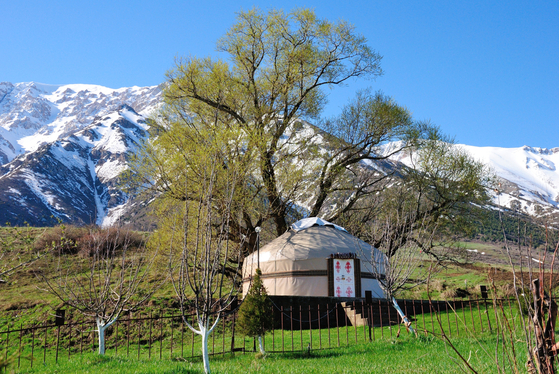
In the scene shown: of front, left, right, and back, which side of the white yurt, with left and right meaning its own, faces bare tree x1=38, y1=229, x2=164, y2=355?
right

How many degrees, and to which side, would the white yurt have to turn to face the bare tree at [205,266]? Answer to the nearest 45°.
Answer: approximately 45° to its right

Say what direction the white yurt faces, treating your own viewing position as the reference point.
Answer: facing the viewer and to the right of the viewer

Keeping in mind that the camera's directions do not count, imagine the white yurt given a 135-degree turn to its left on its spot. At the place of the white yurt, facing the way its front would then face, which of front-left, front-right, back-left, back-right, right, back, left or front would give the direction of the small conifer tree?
back
